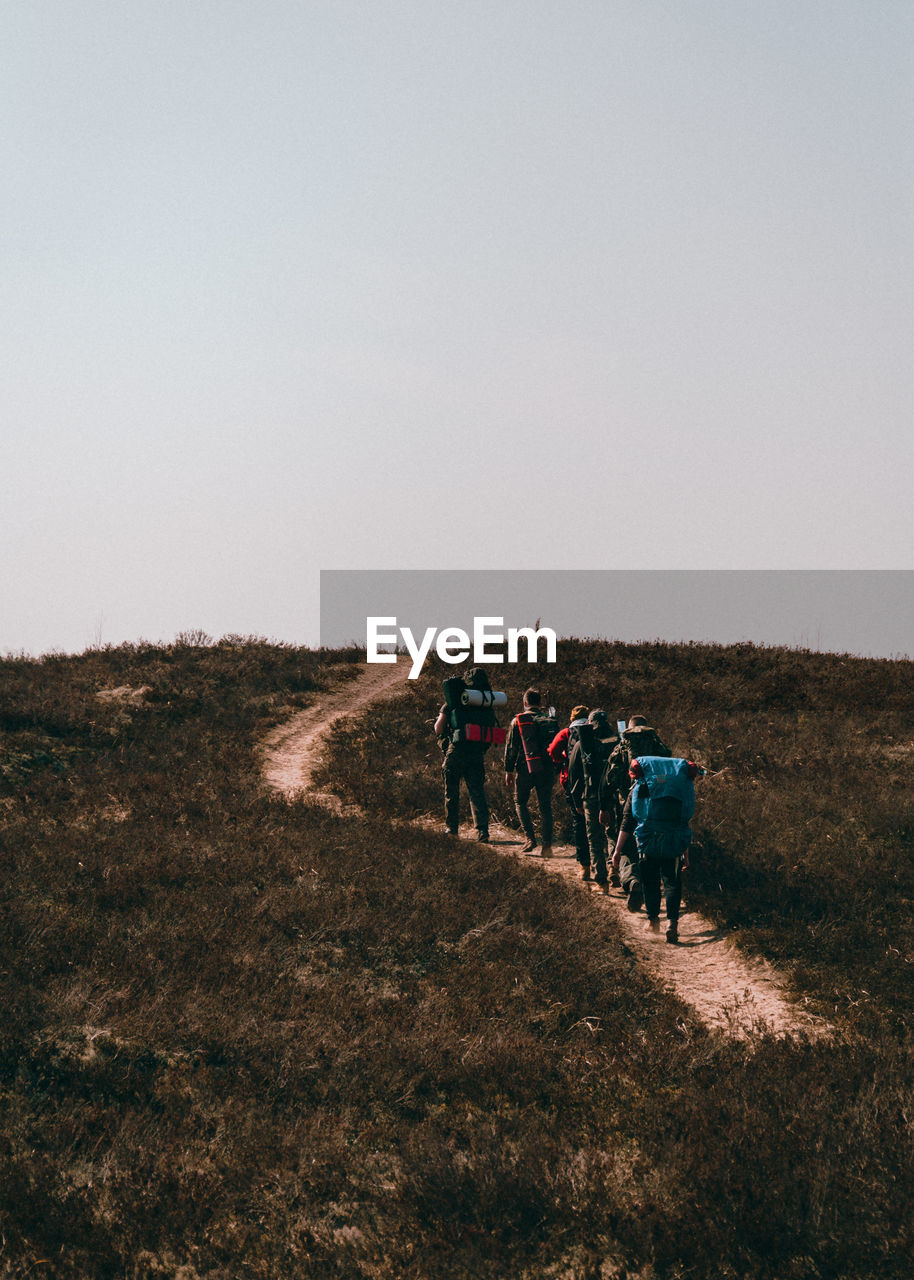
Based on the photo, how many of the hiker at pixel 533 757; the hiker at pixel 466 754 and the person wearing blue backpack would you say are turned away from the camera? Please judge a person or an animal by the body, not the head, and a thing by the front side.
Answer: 3

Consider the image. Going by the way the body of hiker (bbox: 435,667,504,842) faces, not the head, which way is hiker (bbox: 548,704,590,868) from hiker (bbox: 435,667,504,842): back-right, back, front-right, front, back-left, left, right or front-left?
back-right

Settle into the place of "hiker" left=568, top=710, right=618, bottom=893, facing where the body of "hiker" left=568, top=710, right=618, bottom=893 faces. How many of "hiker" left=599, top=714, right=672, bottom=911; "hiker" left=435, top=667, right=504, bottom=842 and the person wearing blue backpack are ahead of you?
1

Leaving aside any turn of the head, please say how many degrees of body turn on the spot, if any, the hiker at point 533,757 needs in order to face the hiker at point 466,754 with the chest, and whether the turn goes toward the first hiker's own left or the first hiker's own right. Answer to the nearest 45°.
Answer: approximately 45° to the first hiker's own left

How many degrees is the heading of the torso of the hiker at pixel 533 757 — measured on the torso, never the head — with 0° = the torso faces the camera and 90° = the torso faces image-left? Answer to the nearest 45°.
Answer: approximately 180°

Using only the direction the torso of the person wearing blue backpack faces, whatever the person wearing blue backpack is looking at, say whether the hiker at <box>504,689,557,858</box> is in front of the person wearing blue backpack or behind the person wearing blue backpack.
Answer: in front

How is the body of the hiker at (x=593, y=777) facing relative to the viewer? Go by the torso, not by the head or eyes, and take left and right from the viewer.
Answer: facing away from the viewer and to the left of the viewer

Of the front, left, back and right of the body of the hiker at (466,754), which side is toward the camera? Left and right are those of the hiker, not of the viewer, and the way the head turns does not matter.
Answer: back

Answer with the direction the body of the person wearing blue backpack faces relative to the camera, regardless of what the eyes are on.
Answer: away from the camera

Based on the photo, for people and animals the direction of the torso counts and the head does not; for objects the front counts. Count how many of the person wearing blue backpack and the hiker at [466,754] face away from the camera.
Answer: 2

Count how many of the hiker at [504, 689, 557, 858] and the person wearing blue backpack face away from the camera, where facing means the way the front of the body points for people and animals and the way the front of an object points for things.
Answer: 2

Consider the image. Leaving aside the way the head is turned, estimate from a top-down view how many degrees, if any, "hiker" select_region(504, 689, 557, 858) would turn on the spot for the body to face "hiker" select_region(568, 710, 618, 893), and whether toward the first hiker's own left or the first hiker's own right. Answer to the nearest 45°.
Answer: approximately 135° to the first hiker's own right

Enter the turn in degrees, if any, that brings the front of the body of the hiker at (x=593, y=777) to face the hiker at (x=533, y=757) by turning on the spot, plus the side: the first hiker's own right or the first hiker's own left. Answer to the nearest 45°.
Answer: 0° — they already face them

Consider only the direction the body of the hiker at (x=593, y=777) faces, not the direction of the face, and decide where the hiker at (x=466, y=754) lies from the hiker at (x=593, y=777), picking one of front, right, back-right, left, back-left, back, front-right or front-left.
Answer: front
